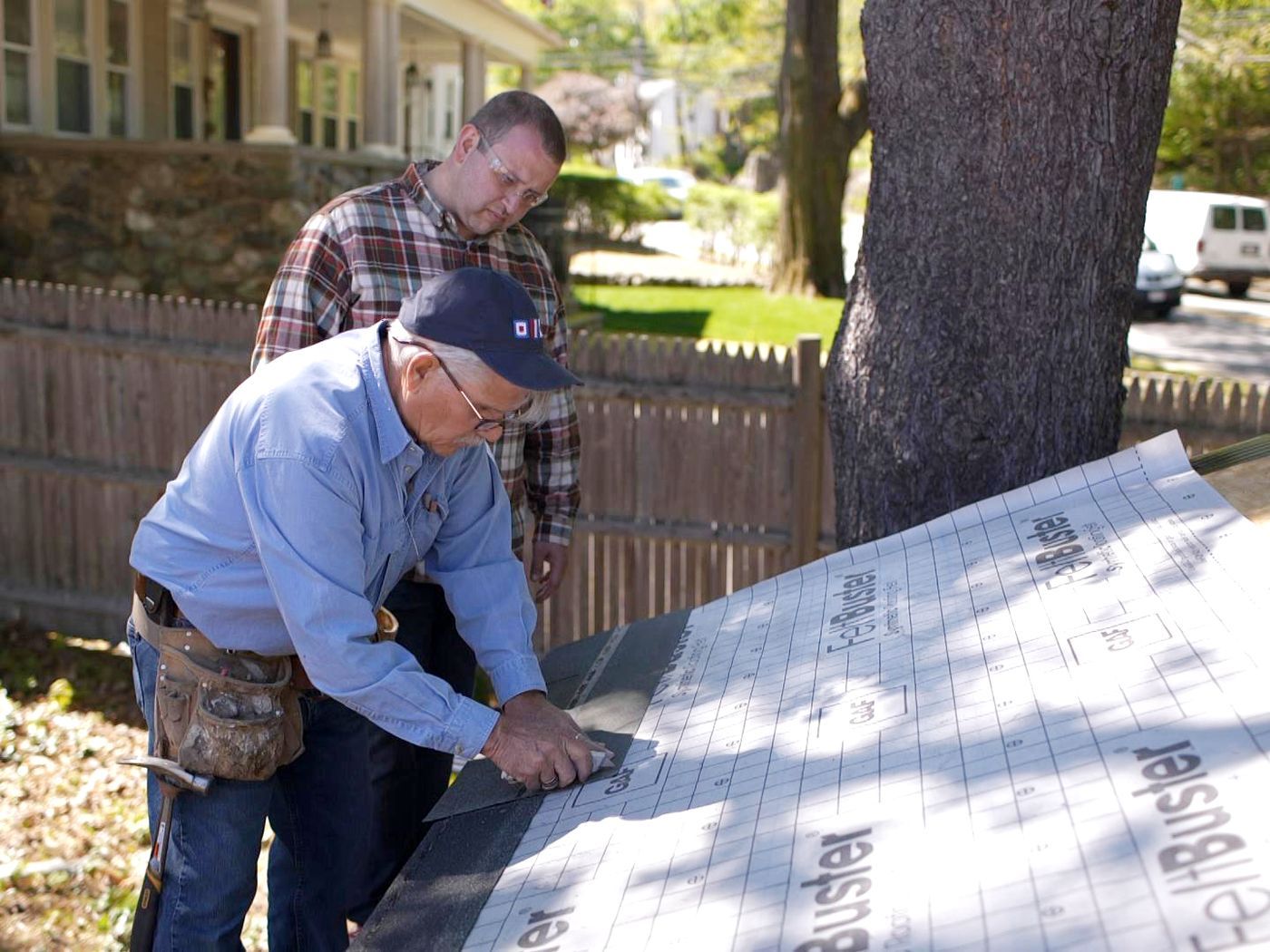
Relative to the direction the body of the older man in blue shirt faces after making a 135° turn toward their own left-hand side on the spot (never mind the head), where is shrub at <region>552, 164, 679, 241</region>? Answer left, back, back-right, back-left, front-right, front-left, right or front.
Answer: front

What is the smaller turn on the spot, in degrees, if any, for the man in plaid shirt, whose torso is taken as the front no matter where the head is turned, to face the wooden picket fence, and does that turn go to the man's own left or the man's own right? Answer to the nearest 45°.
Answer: approximately 135° to the man's own left

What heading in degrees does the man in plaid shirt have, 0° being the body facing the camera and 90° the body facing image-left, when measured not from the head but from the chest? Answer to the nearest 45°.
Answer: approximately 315°

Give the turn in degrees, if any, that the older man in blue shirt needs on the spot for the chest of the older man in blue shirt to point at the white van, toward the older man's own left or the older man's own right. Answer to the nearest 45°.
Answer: approximately 90° to the older man's own left
